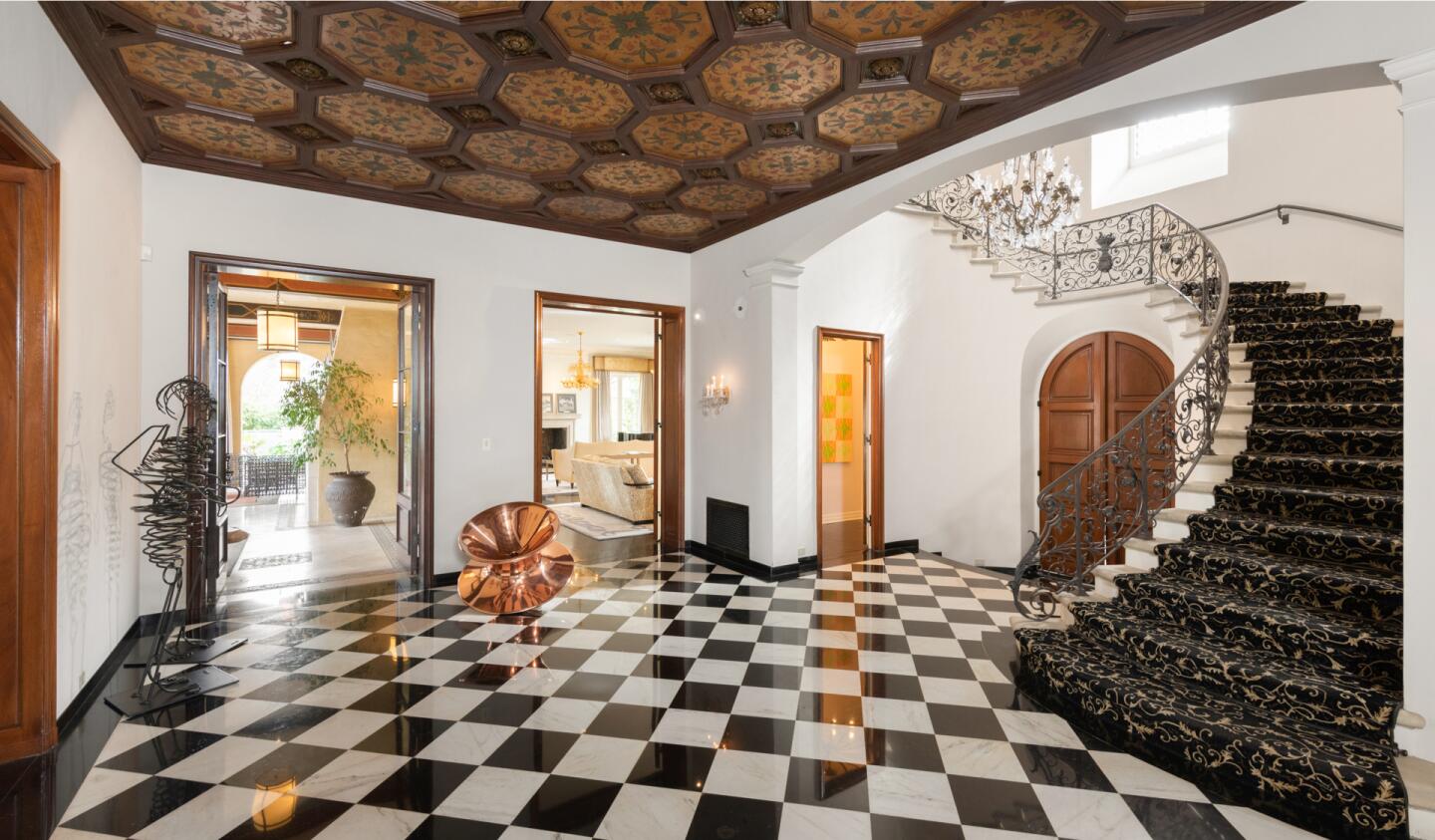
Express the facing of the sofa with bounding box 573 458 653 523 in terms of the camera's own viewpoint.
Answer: facing away from the viewer and to the right of the viewer

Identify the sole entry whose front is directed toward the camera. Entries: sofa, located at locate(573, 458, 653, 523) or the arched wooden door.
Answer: the arched wooden door

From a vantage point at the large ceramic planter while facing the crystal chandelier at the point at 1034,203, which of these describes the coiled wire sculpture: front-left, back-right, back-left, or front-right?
front-right

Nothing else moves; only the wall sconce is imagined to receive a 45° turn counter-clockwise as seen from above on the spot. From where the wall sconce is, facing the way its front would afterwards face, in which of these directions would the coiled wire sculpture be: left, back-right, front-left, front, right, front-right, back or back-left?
front-right

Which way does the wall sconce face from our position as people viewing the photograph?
facing the viewer and to the left of the viewer

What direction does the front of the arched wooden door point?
toward the camera

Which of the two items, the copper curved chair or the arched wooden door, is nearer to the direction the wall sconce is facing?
the copper curved chair

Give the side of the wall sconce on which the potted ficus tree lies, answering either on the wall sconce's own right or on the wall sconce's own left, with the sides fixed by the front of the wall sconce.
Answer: on the wall sconce's own right

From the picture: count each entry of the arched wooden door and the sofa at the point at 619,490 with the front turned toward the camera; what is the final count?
1

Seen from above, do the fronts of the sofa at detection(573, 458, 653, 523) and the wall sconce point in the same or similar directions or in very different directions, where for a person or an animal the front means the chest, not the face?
very different directions

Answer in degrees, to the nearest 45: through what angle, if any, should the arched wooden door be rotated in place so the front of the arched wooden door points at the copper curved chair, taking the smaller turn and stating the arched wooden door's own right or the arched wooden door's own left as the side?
approximately 45° to the arched wooden door's own right

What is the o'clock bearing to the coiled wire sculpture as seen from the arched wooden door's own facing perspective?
The coiled wire sculpture is roughly at 1 o'clock from the arched wooden door.

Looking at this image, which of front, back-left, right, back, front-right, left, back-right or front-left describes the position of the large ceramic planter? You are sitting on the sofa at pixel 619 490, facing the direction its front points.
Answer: back-left

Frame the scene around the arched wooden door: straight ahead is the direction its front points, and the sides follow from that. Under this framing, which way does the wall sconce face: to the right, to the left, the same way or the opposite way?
the same way
